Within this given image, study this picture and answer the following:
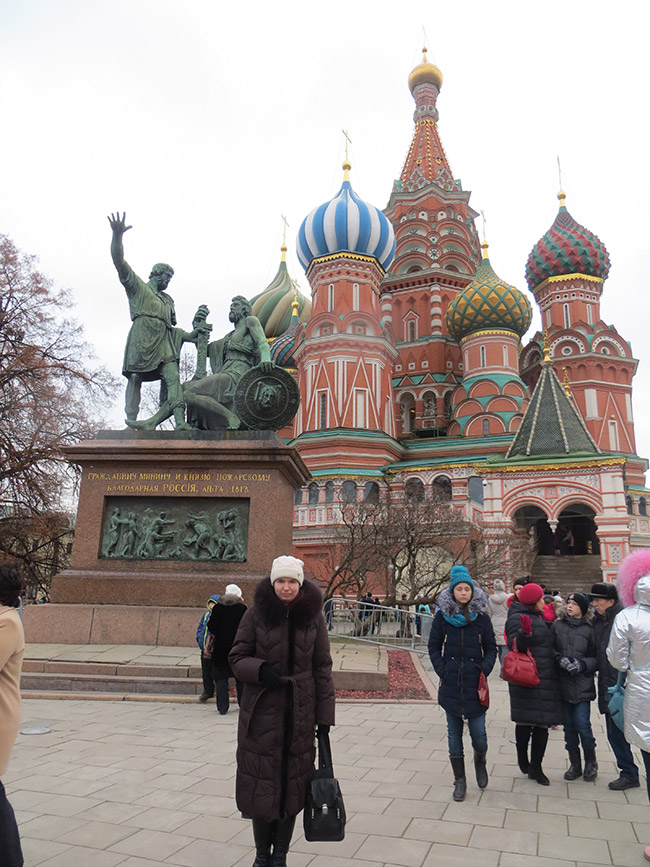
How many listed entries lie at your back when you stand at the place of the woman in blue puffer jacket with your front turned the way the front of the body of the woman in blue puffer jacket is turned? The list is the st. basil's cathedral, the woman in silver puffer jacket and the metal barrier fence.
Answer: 2

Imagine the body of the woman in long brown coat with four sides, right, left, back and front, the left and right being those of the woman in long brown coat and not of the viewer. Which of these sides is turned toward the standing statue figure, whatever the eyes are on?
back

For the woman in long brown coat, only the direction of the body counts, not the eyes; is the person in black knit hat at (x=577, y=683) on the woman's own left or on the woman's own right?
on the woman's own left
